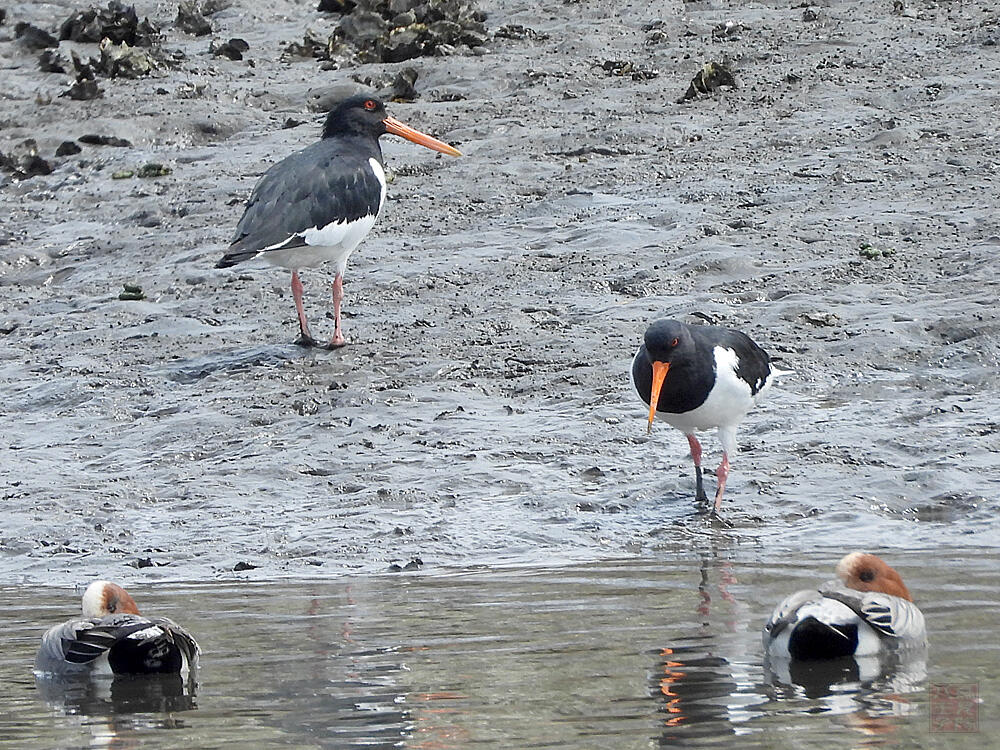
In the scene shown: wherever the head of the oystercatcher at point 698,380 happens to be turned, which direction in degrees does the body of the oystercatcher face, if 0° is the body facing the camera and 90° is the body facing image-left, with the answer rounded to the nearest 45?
approximately 45°

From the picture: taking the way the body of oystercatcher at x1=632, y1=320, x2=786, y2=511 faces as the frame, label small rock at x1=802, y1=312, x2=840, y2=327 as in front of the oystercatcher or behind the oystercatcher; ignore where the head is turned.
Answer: behind

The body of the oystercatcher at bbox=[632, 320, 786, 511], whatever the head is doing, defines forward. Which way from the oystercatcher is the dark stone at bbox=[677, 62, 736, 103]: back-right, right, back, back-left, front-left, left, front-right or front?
back-right

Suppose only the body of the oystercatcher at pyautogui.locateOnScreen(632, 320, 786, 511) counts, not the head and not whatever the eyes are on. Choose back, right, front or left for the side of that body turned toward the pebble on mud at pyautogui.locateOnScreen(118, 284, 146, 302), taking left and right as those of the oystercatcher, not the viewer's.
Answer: right

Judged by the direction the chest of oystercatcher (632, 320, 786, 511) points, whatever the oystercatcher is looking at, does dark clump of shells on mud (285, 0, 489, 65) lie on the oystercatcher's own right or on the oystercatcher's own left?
on the oystercatcher's own right

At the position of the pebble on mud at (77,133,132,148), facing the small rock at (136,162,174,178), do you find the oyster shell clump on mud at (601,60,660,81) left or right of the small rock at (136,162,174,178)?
left

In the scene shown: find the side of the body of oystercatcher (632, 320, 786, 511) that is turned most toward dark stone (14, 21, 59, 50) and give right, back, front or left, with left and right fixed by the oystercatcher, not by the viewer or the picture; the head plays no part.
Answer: right

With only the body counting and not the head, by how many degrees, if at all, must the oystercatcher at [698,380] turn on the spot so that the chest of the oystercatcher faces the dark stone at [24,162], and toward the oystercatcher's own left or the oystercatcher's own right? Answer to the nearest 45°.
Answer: approximately 90° to the oystercatcher's own right

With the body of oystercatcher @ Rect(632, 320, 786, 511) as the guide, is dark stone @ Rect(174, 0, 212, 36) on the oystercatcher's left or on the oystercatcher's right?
on the oystercatcher's right

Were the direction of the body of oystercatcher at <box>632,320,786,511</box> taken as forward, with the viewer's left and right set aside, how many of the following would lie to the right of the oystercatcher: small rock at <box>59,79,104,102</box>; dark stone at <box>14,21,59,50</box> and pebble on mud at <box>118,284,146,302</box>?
3

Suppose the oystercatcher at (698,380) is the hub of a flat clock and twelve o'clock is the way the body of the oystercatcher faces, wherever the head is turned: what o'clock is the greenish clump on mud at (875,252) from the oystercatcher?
The greenish clump on mud is roughly at 5 o'clock from the oystercatcher.

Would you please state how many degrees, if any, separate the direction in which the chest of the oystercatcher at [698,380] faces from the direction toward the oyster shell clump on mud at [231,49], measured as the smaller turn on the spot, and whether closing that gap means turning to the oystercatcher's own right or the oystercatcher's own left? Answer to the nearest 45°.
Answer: approximately 90° to the oystercatcher's own right

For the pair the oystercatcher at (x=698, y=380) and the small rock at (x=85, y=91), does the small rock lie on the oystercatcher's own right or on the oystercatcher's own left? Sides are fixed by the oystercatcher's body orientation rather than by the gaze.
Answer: on the oystercatcher's own right
